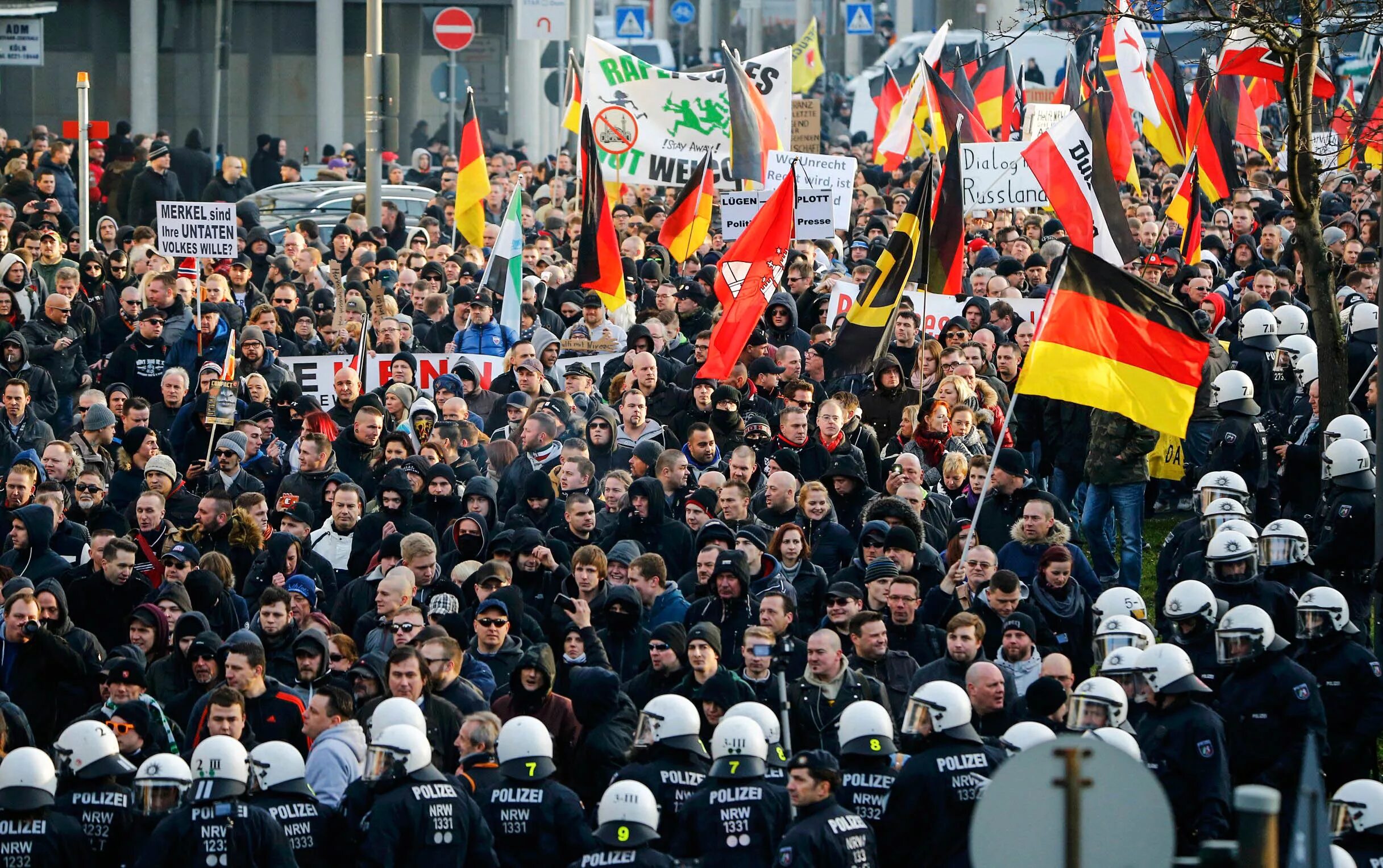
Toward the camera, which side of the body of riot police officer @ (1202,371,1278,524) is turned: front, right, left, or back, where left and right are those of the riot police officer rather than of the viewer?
left

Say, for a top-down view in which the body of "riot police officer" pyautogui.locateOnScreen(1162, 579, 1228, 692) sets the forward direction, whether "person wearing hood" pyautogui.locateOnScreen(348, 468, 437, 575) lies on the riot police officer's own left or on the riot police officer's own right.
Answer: on the riot police officer's own right

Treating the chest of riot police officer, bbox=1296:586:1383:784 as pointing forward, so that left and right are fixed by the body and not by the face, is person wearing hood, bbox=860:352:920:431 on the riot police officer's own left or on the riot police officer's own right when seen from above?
on the riot police officer's own right

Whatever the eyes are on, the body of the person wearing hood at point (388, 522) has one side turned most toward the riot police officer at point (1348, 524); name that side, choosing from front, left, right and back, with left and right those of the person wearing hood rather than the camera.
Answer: left

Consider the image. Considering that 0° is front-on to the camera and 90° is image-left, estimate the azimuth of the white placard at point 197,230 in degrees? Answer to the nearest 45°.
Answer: approximately 0°

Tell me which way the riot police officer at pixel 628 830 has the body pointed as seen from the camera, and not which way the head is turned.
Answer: away from the camera

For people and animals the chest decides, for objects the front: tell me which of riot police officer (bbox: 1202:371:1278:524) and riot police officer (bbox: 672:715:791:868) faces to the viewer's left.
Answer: riot police officer (bbox: 1202:371:1278:524)

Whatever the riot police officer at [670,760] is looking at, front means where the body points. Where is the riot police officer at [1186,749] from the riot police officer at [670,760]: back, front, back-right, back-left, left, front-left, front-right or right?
back-right

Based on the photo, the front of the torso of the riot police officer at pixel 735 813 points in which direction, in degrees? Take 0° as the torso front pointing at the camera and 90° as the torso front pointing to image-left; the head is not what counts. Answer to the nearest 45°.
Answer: approximately 180°

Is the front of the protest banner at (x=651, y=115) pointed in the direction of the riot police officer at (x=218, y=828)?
yes

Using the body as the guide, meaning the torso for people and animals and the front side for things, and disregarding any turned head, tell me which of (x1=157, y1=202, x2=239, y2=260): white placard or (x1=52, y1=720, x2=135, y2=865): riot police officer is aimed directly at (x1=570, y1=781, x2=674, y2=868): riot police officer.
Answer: the white placard

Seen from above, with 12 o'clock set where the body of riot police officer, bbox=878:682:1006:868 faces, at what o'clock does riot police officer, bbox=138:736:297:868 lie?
riot police officer, bbox=138:736:297:868 is roughly at 10 o'clock from riot police officer, bbox=878:682:1006:868.

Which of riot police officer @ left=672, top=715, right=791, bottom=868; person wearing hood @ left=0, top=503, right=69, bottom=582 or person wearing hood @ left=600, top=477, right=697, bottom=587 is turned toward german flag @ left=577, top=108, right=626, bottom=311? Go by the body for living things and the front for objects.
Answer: the riot police officer
